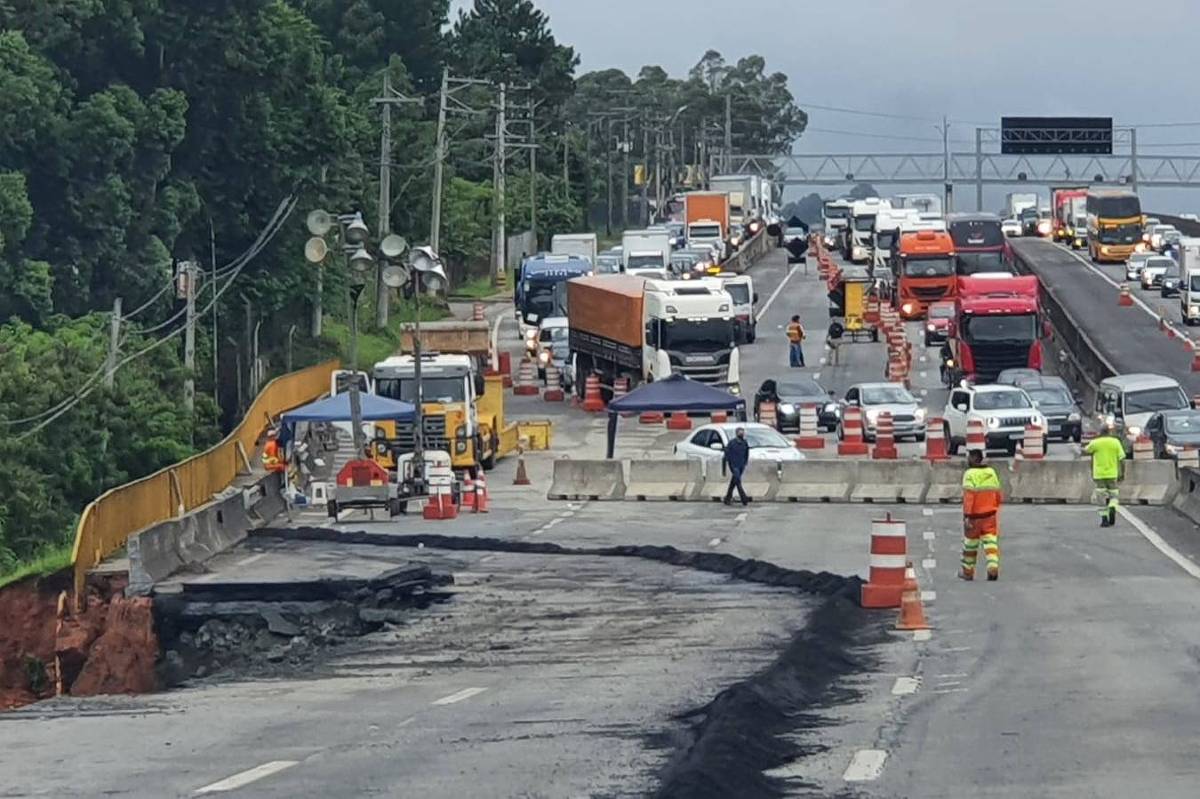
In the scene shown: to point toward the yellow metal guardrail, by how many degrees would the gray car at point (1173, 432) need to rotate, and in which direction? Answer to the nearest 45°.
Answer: approximately 45° to its right

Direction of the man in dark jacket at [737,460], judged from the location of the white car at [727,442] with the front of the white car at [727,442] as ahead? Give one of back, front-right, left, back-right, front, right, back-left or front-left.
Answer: front-right

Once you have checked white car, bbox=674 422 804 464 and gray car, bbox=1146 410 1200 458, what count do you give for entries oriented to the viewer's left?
0

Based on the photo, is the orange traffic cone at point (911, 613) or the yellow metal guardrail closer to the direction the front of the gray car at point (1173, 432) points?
the orange traffic cone

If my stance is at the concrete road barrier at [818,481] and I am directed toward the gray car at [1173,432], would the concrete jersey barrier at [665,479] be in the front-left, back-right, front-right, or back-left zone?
back-left

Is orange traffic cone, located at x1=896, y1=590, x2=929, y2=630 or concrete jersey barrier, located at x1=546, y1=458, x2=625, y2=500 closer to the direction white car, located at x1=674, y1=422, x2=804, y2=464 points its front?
the orange traffic cone

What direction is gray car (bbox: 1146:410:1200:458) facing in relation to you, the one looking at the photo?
facing the viewer

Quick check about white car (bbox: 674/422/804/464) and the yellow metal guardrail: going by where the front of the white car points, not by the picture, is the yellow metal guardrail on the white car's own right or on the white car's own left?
on the white car's own right

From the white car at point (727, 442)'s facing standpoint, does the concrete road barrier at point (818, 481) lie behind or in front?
in front

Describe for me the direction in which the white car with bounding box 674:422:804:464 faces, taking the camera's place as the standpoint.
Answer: facing the viewer and to the right of the viewer

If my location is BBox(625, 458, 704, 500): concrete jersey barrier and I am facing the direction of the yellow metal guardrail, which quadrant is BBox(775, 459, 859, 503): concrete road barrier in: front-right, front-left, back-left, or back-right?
back-left

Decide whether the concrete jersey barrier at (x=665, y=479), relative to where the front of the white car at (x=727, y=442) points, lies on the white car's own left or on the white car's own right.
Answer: on the white car's own right
